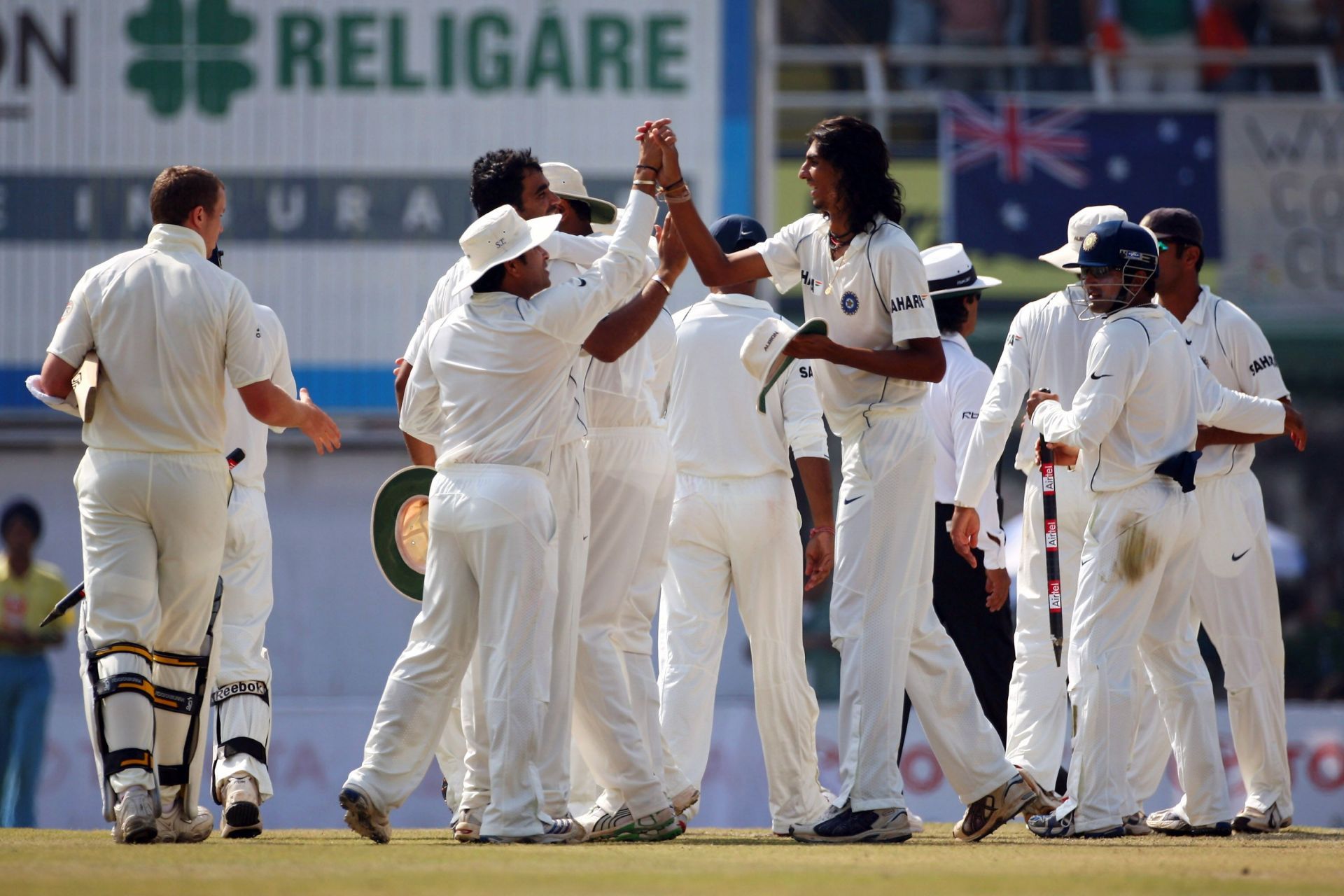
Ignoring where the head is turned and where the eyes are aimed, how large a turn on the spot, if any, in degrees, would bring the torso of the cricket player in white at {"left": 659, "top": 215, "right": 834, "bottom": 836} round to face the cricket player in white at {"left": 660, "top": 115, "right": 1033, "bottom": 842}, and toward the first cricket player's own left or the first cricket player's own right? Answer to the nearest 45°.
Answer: approximately 135° to the first cricket player's own right

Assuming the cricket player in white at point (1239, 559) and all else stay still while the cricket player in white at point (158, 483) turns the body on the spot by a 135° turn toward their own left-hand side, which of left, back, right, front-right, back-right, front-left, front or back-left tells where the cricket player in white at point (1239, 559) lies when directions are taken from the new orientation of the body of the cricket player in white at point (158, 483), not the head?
back-left

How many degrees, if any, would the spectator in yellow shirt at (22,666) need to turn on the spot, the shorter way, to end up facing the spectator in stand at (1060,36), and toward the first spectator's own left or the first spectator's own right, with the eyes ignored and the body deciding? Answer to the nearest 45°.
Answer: approximately 135° to the first spectator's own left

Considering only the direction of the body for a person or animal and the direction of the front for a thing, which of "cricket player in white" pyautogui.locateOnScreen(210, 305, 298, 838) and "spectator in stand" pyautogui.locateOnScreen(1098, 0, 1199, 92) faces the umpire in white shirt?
the spectator in stand

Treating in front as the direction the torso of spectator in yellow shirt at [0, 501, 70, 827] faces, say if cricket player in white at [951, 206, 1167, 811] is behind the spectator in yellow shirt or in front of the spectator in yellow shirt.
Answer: in front

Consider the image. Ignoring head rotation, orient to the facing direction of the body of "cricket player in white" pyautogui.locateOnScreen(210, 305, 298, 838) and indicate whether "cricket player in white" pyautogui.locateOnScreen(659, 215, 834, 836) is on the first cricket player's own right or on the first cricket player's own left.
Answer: on the first cricket player's own right

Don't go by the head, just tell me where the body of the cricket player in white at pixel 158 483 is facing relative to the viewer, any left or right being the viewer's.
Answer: facing away from the viewer

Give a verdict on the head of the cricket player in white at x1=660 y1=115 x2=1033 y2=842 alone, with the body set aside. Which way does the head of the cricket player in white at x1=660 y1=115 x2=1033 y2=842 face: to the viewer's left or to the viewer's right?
to the viewer's left

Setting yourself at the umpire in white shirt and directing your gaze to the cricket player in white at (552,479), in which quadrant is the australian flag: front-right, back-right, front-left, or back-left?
back-right

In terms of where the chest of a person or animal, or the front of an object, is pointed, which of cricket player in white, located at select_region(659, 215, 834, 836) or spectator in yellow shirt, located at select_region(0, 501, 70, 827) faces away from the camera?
the cricket player in white

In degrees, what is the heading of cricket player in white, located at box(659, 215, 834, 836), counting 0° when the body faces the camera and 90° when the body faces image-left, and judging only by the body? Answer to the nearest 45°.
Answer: approximately 180°

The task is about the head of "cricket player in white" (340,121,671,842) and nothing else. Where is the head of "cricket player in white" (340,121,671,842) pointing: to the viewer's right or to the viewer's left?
to the viewer's right

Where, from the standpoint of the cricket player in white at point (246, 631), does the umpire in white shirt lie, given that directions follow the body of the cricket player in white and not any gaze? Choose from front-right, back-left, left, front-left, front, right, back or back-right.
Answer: right

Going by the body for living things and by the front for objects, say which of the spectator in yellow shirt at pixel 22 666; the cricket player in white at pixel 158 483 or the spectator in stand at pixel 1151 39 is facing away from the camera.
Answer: the cricket player in white

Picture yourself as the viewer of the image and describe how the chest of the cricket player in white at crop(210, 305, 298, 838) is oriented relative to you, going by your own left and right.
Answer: facing away from the viewer

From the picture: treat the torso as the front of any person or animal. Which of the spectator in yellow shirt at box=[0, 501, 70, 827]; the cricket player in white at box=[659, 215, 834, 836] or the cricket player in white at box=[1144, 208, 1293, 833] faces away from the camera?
the cricket player in white at box=[659, 215, 834, 836]
